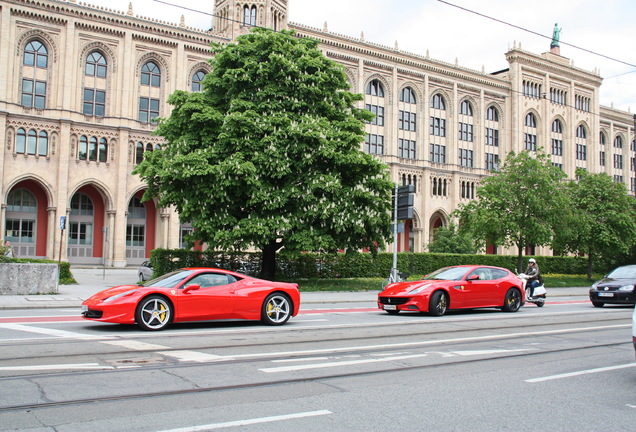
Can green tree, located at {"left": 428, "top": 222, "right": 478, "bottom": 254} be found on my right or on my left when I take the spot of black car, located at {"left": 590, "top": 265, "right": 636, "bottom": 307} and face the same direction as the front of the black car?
on my right

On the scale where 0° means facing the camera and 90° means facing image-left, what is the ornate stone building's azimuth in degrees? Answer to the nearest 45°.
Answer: approximately 315°

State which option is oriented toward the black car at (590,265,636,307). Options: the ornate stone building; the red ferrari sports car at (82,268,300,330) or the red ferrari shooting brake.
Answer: the ornate stone building

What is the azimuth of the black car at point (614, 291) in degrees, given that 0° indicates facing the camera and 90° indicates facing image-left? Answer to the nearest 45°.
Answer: approximately 45°

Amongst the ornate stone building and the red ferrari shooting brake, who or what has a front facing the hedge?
the ornate stone building

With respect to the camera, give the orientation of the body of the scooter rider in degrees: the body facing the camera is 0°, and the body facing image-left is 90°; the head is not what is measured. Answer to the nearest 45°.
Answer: approximately 45°

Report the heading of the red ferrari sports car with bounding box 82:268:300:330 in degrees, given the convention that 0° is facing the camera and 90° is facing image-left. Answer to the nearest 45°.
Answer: approximately 90°

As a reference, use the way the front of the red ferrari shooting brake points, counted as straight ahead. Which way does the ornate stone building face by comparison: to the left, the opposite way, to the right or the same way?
to the left

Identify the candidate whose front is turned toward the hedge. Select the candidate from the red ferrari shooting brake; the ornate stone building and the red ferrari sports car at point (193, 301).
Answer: the ornate stone building

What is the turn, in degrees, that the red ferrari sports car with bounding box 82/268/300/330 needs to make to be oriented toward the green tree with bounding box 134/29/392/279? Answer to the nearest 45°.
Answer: approximately 90° to its right

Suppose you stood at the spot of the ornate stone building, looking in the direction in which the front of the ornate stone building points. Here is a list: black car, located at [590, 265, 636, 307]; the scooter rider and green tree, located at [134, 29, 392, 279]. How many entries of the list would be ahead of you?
3

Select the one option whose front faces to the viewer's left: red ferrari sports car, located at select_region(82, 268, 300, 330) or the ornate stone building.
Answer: the red ferrari sports car

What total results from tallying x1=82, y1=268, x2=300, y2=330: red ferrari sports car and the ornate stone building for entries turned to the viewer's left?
1
